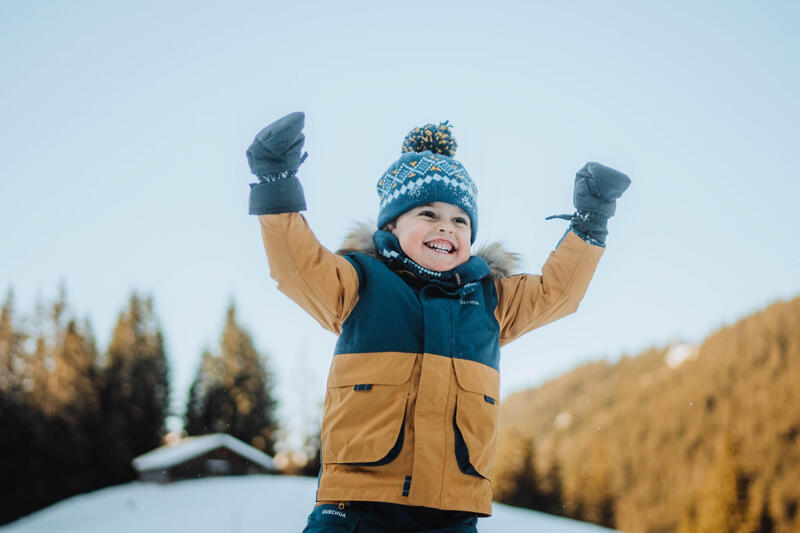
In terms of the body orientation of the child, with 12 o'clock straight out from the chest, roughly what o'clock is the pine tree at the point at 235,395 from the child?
The pine tree is roughly at 7 o'clock from the child.

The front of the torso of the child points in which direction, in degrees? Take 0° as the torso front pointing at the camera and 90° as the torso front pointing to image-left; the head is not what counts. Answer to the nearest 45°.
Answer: approximately 315°

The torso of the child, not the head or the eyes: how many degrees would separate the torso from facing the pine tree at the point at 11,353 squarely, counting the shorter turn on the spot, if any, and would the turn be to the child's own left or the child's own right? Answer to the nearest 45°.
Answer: approximately 180°

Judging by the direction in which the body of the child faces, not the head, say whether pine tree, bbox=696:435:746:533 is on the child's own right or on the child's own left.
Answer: on the child's own left

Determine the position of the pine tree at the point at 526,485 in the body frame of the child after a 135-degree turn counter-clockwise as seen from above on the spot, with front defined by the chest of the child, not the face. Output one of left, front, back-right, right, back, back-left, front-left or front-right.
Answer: front

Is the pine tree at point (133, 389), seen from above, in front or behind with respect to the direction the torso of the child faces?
behind
